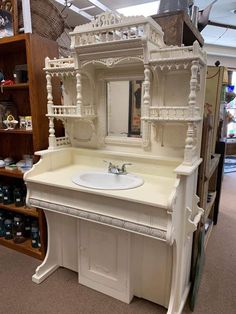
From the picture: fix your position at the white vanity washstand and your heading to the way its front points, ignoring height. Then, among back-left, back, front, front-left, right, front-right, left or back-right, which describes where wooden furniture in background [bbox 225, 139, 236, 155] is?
back

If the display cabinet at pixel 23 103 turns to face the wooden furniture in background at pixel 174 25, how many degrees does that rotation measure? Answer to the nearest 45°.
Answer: approximately 90° to its left

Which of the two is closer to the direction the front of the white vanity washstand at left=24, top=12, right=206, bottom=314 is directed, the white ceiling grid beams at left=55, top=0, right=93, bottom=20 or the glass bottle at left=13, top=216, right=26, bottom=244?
the glass bottle

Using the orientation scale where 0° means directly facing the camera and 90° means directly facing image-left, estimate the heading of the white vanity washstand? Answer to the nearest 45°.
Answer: approximately 45°

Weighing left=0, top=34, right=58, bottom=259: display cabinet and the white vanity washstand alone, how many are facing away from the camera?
0

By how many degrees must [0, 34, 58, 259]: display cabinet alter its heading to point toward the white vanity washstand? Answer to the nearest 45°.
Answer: approximately 90° to its left

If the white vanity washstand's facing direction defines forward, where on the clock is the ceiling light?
The ceiling light is roughly at 5 o'clock from the white vanity washstand.

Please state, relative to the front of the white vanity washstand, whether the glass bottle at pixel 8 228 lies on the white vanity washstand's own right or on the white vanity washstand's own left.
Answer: on the white vanity washstand's own right

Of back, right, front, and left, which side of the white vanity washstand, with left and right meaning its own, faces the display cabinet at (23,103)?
right
